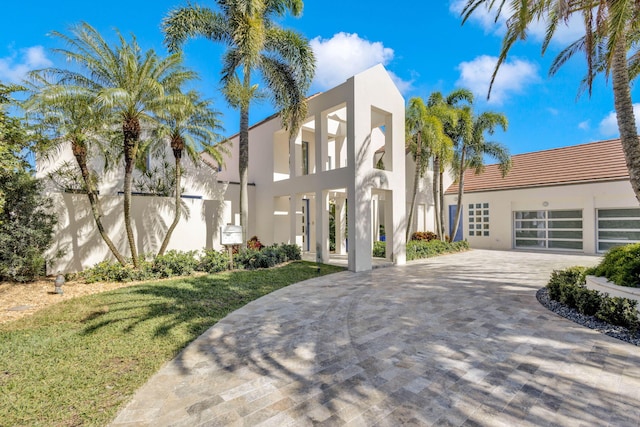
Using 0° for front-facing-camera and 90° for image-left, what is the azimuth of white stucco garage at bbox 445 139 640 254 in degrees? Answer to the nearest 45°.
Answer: approximately 45°

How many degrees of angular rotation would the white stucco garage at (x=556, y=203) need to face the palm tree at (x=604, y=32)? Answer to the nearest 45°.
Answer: approximately 45° to its left
